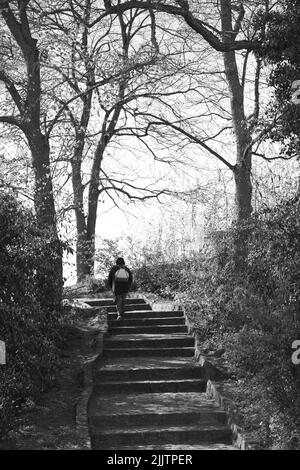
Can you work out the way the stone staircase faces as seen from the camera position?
facing the viewer

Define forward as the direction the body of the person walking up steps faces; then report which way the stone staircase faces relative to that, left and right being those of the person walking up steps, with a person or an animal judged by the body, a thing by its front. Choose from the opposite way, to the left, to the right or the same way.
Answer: the opposite way

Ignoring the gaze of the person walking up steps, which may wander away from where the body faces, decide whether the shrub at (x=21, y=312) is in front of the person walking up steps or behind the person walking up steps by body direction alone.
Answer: behind

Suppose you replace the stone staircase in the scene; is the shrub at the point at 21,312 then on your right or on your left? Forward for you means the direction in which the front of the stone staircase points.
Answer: on your right

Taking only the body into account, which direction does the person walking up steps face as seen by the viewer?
away from the camera

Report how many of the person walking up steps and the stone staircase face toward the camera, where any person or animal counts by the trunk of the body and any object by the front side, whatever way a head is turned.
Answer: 1
